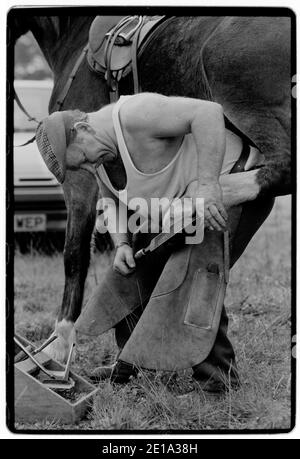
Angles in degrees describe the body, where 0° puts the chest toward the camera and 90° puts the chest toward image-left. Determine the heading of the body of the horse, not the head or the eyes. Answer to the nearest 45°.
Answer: approximately 90°
